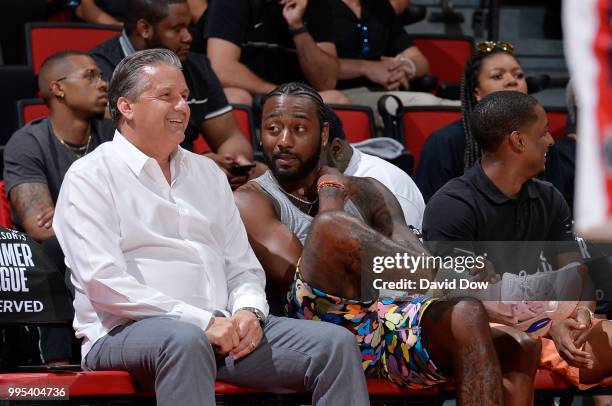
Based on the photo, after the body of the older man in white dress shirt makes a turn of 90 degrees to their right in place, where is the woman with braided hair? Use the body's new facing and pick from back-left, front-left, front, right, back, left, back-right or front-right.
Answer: back

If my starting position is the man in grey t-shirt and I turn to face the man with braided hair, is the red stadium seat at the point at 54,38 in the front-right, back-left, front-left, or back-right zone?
back-left

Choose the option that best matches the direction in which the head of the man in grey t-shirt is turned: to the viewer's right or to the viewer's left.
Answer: to the viewer's right

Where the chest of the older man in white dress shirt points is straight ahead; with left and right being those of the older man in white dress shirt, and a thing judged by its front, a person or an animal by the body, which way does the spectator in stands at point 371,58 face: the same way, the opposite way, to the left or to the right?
the same way

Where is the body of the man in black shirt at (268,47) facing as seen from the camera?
toward the camera

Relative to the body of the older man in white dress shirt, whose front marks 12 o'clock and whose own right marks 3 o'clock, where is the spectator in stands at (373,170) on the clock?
The spectator in stands is roughly at 9 o'clock from the older man in white dress shirt.

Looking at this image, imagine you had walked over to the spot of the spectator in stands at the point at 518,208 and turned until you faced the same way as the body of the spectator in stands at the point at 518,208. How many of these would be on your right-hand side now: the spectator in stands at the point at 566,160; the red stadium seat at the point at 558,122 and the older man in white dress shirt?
1

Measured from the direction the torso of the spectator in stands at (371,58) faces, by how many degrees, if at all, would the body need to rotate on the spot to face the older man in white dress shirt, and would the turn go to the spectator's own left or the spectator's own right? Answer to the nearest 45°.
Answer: approximately 45° to the spectator's own right

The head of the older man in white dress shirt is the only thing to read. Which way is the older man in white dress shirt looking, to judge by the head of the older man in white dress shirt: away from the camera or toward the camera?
toward the camera

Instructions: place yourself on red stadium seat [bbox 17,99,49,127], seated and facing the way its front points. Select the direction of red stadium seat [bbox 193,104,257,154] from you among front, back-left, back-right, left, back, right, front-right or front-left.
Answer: front-left

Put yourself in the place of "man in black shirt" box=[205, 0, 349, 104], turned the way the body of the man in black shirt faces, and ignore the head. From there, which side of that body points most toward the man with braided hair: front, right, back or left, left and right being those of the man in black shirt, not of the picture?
front

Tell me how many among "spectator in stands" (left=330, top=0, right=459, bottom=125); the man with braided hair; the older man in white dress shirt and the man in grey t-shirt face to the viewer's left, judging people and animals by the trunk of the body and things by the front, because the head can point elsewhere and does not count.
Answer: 0

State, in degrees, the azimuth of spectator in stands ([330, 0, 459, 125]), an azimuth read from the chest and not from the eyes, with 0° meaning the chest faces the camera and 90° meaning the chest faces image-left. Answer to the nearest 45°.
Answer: approximately 315°
